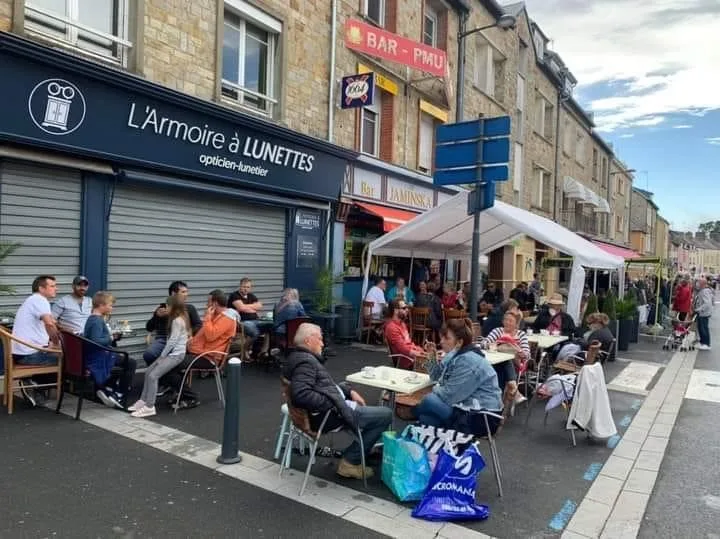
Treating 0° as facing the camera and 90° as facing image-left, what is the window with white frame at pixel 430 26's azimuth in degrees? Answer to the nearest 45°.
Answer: approximately 315°

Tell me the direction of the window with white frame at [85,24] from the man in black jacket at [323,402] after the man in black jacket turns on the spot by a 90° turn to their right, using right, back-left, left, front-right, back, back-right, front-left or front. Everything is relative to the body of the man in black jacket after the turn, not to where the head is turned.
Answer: back-right

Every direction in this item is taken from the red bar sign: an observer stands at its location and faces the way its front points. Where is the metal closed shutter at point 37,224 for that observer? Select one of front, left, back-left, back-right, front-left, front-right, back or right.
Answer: right

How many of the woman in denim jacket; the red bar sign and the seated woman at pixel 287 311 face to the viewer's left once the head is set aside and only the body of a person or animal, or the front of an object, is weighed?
2

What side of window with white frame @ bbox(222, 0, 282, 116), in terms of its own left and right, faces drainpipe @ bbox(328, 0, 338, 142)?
left

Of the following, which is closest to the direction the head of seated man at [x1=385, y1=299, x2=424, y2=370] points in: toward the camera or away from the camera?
toward the camera

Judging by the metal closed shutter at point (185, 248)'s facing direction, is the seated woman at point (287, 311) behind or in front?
in front

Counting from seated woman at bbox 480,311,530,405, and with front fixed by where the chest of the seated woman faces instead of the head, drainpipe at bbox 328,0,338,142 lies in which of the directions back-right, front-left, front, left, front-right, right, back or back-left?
right

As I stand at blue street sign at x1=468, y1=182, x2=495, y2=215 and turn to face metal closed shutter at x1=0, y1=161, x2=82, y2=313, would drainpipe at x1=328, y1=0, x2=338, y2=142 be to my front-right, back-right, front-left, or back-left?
front-right

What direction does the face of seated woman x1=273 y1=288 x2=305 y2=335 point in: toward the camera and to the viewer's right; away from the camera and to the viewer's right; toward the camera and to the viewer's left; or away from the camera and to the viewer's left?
toward the camera and to the viewer's left

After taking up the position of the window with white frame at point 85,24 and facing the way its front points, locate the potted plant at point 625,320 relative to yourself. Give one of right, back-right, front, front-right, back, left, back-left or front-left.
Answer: front-left

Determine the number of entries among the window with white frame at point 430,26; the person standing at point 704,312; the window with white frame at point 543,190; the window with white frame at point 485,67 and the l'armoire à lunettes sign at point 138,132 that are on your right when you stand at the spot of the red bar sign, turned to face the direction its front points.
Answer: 1

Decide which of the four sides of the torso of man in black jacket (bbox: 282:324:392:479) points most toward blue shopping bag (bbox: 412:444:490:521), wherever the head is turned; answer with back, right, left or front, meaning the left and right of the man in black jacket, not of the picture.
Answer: front

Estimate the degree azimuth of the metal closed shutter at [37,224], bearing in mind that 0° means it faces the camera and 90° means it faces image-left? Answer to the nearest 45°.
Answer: approximately 315°

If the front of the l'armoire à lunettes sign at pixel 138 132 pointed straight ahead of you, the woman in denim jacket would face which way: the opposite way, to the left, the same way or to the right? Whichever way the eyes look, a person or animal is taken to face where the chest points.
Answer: the opposite way

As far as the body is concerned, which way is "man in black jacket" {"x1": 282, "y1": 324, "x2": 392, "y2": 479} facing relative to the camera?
to the viewer's right
